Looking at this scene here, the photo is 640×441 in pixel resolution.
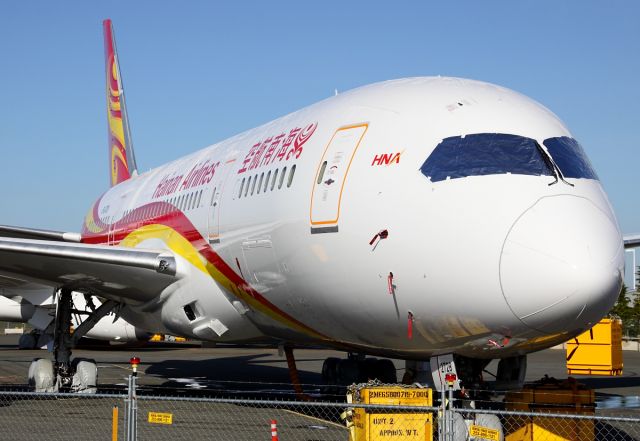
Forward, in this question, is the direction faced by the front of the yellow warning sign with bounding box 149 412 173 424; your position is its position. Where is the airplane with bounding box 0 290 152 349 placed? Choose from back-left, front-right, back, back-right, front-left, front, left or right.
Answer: back

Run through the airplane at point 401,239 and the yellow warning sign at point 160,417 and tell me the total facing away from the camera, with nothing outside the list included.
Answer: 0

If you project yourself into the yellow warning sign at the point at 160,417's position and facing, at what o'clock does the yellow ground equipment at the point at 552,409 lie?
The yellow ground equipment is roughly at 9 o'clock from the yellow warning sign.

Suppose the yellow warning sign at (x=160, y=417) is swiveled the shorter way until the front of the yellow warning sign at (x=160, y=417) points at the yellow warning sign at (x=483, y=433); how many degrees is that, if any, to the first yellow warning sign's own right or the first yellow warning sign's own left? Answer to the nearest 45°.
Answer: approximately 90° to the first yellow warning sign's own left

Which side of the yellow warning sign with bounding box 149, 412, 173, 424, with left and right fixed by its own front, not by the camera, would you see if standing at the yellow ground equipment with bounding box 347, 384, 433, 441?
left

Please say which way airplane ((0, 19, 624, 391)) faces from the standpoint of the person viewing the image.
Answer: facing the viewer and to the right of the viewer

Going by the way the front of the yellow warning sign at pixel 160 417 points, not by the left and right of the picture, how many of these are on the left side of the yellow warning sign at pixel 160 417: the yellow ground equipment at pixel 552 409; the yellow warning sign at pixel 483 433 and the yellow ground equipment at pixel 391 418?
3

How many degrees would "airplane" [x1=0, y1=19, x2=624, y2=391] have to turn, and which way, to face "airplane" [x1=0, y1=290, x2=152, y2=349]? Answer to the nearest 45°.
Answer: approximately 180°

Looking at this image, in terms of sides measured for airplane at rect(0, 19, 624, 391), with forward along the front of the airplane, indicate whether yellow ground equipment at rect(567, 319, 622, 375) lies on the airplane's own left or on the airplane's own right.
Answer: on the airplane's own left

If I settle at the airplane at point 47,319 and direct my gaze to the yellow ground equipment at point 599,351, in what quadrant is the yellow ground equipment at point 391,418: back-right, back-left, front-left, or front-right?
front-right

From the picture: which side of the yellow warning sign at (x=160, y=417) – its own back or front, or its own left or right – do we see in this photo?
front
